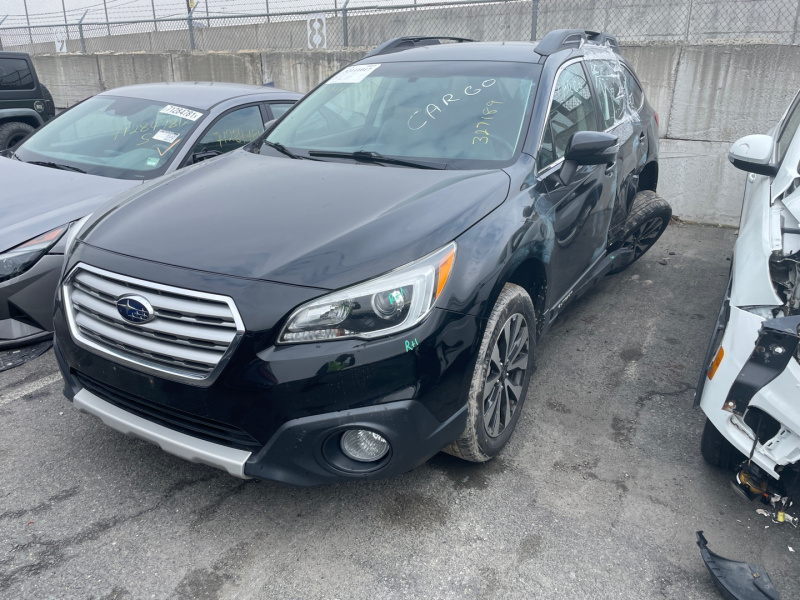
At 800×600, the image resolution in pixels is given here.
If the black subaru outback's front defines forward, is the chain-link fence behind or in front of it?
behind

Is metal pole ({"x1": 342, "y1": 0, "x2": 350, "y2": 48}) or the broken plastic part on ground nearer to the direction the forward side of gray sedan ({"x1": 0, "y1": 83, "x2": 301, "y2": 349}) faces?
the broken plastic part on ground

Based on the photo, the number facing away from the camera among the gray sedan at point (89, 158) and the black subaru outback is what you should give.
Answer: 0

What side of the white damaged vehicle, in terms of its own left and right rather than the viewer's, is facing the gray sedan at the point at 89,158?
right

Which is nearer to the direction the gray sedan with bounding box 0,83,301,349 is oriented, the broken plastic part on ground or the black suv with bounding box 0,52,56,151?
the broken plastic part on ground

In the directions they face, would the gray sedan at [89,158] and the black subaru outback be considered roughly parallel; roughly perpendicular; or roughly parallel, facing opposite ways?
roughly parallel

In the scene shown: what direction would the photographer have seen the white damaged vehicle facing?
facing the viewer

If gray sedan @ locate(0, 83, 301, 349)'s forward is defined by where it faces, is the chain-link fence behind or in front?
behind

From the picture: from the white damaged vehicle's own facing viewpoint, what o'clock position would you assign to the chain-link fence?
The chain-link fence is roughly at 5 o'clock from the white damaged vehicle.

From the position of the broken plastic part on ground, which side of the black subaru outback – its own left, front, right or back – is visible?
left

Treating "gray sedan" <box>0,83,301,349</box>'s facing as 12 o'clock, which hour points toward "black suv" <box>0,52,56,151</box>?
The black suv is roughly at 4 o'clock from the gray sedan.

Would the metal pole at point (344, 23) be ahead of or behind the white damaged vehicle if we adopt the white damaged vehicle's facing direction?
behind
